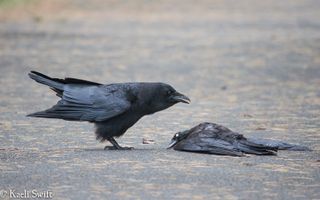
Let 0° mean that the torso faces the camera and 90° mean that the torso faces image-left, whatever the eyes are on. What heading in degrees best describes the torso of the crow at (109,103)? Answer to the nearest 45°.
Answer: approximately 270°

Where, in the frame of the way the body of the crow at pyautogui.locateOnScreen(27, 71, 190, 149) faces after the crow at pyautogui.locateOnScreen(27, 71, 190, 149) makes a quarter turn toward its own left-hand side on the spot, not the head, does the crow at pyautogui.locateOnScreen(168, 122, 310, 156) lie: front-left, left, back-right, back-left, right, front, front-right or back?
right
